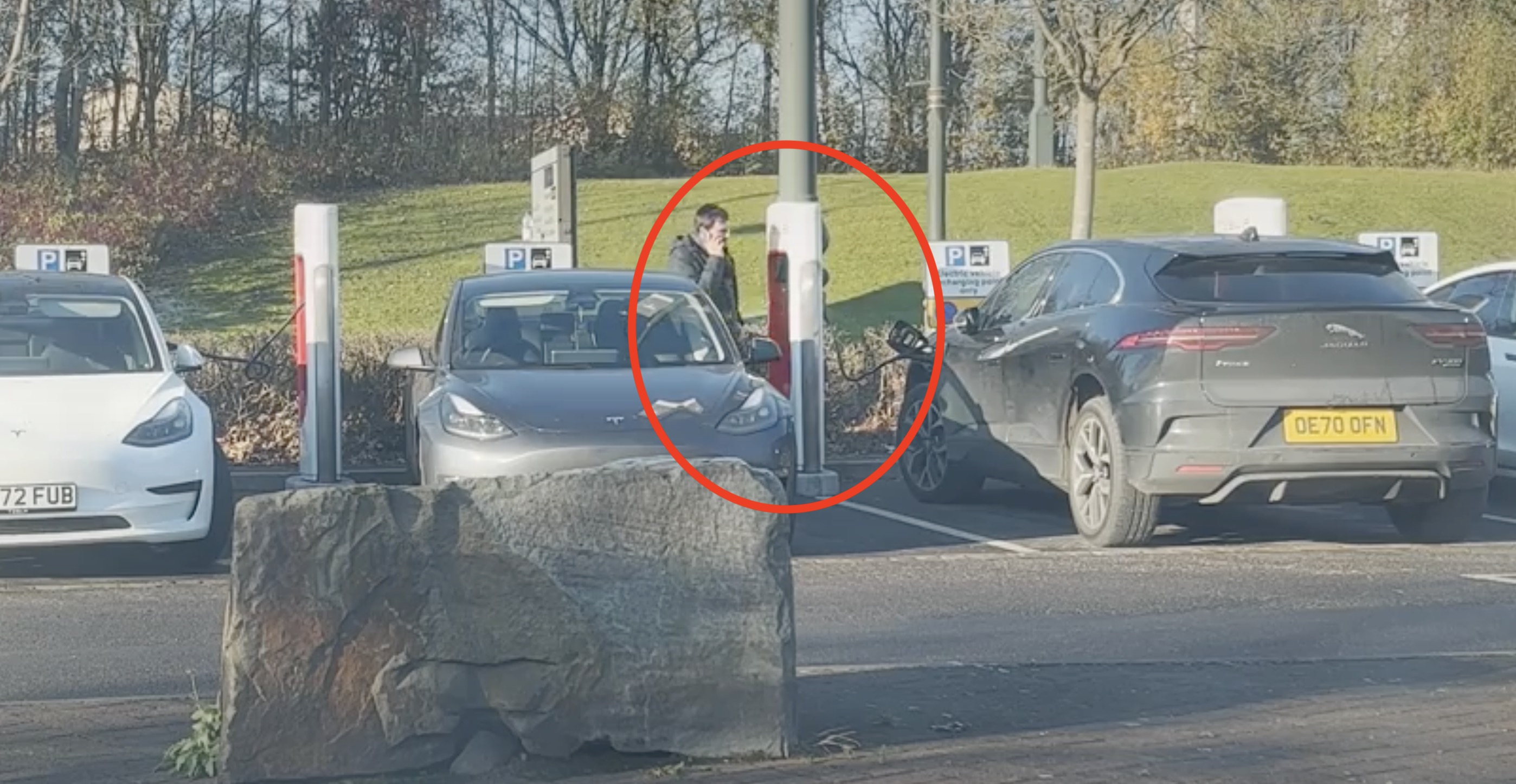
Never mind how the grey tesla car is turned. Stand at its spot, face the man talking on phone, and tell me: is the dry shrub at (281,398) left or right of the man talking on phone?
left

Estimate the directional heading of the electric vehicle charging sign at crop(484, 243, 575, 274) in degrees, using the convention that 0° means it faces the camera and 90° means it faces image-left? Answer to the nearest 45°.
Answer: approximately 0°

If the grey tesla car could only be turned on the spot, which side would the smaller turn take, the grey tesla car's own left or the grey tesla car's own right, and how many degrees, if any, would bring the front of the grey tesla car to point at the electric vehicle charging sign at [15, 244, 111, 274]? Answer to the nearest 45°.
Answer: approximately 135° to the grey tesla car's own right

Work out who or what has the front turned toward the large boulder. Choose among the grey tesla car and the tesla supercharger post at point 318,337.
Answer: the grey tesla car

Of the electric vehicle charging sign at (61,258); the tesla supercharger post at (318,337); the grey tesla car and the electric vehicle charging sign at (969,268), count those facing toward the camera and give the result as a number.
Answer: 3

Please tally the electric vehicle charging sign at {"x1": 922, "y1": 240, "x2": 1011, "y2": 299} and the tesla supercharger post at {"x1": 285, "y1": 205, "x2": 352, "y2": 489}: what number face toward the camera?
1

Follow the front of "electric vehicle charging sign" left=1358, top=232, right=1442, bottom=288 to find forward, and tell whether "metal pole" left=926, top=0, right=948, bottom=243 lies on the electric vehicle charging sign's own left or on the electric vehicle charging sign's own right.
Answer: on the electric vehicle charging sign's own right

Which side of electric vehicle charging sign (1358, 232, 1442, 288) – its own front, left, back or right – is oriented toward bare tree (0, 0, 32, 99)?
right

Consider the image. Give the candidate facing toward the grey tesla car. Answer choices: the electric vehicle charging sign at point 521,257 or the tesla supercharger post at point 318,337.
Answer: the electric vehicle charging sign

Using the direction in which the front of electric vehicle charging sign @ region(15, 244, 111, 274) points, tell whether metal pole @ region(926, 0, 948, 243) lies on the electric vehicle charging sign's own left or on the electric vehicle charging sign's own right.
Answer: on the electric vehicle charging sign's own left
